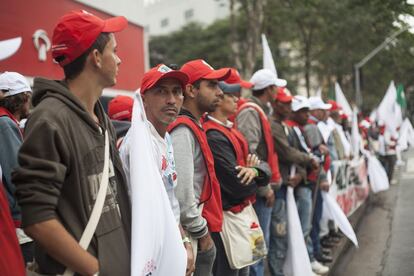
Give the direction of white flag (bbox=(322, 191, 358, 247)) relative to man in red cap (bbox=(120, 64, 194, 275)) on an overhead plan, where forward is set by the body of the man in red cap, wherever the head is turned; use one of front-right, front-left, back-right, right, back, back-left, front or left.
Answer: left
